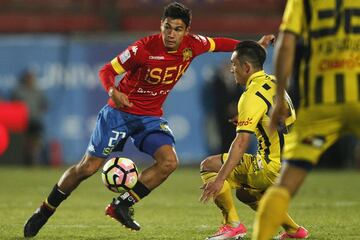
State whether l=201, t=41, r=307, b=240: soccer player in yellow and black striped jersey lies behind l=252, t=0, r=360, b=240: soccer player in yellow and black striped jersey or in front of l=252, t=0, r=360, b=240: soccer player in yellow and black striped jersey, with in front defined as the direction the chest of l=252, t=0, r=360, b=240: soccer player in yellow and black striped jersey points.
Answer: in front

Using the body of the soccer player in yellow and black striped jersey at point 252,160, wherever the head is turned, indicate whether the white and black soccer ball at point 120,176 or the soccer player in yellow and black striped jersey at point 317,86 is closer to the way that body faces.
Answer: the white and black soccer ball

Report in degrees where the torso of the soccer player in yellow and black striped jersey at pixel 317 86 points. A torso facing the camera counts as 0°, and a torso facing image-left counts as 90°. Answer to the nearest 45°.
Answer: approximately 180°

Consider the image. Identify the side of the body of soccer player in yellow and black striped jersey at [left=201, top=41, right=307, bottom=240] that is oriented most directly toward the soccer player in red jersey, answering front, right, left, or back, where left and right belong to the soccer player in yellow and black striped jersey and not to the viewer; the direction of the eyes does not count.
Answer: front

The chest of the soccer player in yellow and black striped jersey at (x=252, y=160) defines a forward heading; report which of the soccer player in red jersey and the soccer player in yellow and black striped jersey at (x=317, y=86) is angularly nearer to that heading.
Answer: the soccer player in red jersey

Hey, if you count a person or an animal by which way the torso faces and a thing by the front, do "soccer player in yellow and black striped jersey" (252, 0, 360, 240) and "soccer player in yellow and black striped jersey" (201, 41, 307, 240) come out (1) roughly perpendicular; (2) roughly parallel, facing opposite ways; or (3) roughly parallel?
roughly perpendicular

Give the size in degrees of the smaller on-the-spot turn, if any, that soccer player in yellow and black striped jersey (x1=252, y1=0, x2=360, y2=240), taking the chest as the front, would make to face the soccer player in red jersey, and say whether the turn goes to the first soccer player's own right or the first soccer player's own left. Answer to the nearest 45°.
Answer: approximately 45° to the first soccer player's own left

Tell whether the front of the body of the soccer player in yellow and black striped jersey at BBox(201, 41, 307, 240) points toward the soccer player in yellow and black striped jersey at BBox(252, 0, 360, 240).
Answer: no

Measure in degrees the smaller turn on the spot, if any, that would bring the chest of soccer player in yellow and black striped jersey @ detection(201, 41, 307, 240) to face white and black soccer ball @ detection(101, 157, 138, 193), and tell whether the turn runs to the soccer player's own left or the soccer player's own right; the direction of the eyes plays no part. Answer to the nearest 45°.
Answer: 0° — they already face it

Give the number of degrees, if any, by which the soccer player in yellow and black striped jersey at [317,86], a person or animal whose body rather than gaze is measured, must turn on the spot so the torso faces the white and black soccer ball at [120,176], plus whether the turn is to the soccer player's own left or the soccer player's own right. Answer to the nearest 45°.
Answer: approximately 45° to the soccer player's own left

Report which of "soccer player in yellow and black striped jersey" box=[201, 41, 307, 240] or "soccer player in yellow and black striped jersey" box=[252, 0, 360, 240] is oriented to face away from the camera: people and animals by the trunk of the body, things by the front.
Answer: "soccer player in yellow and black striped jersey" box=[252, 0, 360, 240]

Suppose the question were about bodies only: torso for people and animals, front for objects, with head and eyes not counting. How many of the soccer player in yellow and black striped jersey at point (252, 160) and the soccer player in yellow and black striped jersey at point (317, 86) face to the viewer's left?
1

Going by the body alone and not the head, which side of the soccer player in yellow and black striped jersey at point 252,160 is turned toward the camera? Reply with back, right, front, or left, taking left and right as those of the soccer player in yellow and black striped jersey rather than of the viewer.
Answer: left
